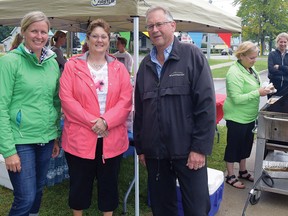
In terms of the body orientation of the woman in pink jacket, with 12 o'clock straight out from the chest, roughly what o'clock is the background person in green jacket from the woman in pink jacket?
The background person in green jacket is roughly at 8 o'clock from the woman in pink jacket.

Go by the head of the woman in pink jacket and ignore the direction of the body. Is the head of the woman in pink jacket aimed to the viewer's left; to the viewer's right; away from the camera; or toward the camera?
toward the camera

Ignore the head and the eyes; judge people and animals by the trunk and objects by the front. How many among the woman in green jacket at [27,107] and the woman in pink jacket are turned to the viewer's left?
0

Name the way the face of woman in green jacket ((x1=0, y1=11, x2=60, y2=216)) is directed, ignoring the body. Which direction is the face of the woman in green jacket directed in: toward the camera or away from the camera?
toward the camera

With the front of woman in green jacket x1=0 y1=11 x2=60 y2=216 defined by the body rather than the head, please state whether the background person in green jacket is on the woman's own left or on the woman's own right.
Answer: on the woman's own left

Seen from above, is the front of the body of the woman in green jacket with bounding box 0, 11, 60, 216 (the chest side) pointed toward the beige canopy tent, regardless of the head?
no

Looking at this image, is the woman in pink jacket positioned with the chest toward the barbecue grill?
no

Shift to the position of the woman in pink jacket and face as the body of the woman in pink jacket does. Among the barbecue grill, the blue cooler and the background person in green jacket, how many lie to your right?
0

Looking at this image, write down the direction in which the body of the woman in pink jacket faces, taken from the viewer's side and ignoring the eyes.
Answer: toward the camera

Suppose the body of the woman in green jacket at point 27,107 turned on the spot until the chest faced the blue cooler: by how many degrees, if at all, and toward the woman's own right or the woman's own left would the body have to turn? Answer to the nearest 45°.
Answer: approximately 45° to the woman's own left

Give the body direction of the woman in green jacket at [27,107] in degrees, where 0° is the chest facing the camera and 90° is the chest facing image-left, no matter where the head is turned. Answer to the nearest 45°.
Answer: approximately 315°
